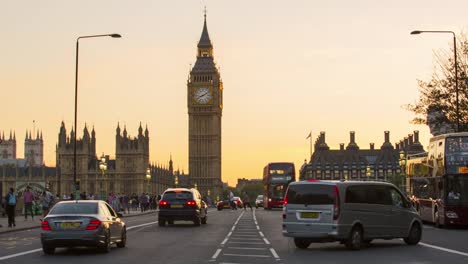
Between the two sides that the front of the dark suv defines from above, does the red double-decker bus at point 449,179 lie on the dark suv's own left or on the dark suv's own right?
on the dark suv's own right

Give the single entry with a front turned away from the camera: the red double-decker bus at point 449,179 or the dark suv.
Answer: the dark suv

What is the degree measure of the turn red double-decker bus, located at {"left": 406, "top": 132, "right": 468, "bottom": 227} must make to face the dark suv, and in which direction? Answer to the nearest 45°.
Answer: approximately 135° to its right

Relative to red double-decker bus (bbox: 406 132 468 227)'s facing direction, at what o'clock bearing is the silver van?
The silver van is roughly at 2 o'clock from the red double-decker bus.

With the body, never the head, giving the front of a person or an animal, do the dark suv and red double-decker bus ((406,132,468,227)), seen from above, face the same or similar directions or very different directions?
very different directions

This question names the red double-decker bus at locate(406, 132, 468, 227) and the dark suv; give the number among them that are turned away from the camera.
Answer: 1

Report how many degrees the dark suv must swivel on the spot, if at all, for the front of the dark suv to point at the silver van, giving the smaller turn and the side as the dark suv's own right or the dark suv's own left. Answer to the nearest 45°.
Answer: approximately 180°

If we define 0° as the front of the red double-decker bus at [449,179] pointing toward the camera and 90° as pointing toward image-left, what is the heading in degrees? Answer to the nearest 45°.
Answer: approximately 315°

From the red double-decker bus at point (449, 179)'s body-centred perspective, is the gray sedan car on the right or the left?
on its right

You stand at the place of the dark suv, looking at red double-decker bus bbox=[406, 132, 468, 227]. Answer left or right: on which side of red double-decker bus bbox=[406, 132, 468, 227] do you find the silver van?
right

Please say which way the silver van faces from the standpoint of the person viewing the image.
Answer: facing away from the viewer and to the right of the viewer

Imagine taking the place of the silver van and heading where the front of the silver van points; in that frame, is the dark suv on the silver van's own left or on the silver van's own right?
on the silver van's own left

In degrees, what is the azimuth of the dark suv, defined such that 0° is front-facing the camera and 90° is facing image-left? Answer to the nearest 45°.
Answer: approximately 180°
